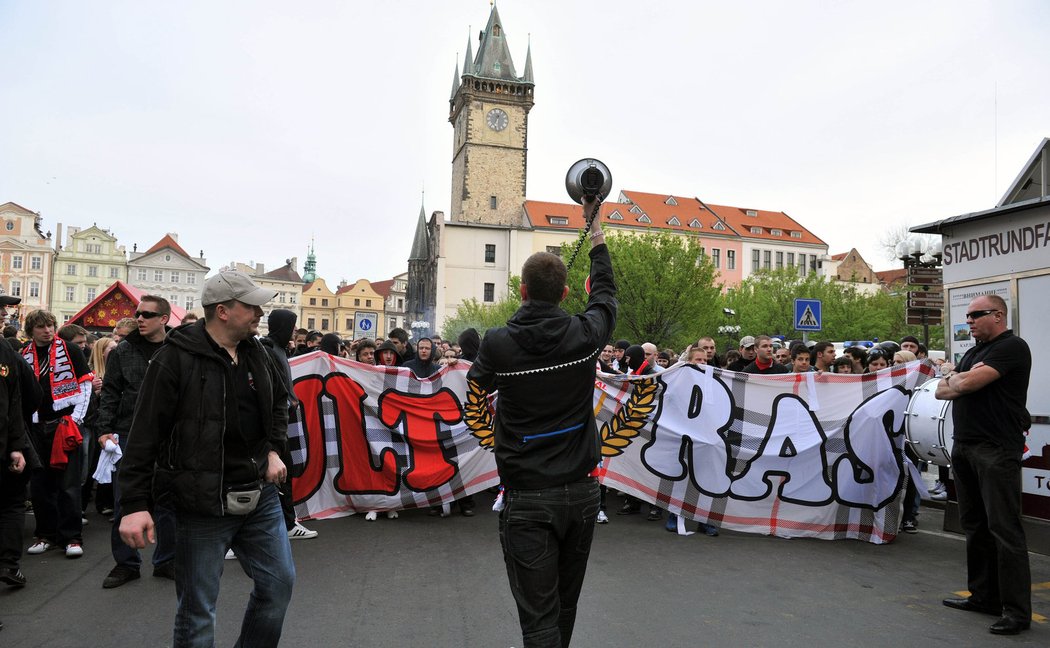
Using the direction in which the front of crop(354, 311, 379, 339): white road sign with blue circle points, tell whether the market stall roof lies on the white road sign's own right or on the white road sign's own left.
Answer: on the white road sign's own right

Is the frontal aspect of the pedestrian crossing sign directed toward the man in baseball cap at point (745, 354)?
yes

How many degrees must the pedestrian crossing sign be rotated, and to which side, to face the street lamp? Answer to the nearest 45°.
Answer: approximately 135° to its left

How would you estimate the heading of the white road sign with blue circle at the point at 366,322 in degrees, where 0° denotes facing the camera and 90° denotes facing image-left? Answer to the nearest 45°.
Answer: approximately 0°

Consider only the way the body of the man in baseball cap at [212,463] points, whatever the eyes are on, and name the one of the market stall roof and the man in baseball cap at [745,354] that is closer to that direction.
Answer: the man in baseball cap

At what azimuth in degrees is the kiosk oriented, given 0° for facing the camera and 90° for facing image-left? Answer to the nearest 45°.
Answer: approximately 45°

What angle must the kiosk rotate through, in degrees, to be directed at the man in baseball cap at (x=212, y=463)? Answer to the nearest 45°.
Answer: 0° — it already faces them

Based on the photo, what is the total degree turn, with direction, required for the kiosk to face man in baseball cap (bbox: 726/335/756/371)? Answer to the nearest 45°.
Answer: approximately 90° to its right

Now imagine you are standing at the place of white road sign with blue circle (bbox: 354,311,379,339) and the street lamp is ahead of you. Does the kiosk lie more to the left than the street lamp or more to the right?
right

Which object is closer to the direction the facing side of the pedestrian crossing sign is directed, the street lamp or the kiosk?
the kiosk

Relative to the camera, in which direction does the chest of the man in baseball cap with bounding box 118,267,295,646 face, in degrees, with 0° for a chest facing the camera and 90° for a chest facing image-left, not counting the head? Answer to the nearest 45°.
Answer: approximately 315°

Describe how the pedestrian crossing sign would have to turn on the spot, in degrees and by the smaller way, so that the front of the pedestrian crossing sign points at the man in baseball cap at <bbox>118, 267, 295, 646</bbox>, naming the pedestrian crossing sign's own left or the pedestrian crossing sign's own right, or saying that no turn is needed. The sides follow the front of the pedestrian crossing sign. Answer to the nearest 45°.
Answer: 0° — it already faces them

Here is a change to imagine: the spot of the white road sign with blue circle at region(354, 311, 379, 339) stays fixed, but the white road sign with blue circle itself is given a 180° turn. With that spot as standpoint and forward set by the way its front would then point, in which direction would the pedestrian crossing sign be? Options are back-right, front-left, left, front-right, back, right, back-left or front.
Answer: back-right
